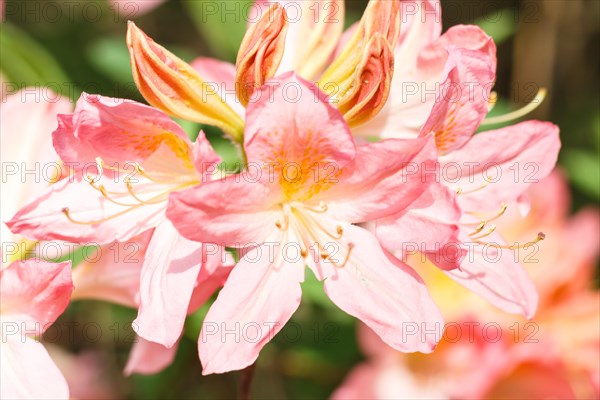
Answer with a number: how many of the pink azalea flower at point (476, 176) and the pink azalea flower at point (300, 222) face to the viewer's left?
0

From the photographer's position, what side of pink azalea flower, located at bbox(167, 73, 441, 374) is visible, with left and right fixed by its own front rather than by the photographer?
front

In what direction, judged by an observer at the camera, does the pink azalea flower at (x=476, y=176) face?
facing the viewer and to the right of the viewer

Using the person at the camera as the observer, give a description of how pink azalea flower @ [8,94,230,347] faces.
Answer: facing the viewer and to the left of the viewer

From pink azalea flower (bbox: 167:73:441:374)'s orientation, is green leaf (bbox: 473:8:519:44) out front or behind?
behind

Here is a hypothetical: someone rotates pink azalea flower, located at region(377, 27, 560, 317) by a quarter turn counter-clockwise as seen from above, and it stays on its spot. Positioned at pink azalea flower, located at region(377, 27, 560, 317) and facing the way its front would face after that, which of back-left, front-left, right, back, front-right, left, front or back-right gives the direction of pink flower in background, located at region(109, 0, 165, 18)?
left

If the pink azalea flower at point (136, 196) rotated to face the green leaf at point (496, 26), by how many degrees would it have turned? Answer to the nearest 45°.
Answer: approximately 180°

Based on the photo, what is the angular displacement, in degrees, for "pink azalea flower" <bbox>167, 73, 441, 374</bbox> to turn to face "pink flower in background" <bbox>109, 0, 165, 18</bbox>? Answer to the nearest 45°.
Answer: approximately 180°

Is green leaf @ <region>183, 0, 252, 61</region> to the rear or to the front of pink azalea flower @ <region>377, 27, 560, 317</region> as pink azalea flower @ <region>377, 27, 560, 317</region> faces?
to the rear
